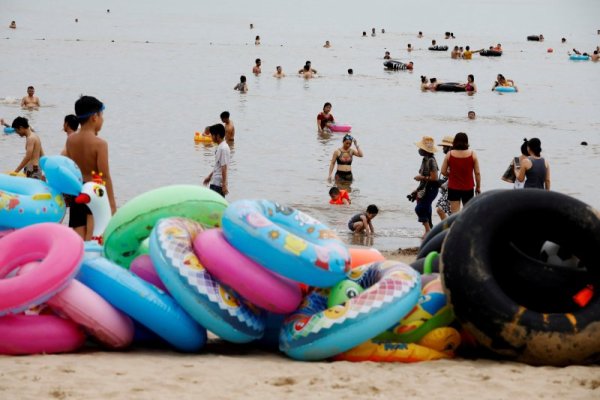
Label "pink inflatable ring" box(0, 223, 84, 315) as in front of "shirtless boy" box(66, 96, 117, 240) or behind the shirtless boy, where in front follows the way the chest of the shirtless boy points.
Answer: behind

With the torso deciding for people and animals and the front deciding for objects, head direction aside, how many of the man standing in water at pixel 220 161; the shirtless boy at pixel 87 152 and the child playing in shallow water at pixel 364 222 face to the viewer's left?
1

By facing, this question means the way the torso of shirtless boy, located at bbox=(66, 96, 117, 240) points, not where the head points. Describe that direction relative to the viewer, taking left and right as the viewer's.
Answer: facing away from the viewer and to the right of the viewer

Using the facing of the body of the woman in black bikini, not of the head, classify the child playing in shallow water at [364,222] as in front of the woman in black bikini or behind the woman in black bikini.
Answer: in front

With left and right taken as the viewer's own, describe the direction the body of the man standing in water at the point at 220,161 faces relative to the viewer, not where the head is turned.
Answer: facing to the left of the viewer

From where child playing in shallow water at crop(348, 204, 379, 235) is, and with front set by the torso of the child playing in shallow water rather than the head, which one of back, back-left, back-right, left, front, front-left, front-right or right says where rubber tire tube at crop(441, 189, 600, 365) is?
right

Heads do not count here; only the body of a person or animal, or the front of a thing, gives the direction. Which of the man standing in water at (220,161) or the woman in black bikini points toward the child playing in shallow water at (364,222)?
the woman in black bikini

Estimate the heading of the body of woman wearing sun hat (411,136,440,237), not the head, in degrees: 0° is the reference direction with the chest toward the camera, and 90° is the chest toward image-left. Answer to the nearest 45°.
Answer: approximately 90°
